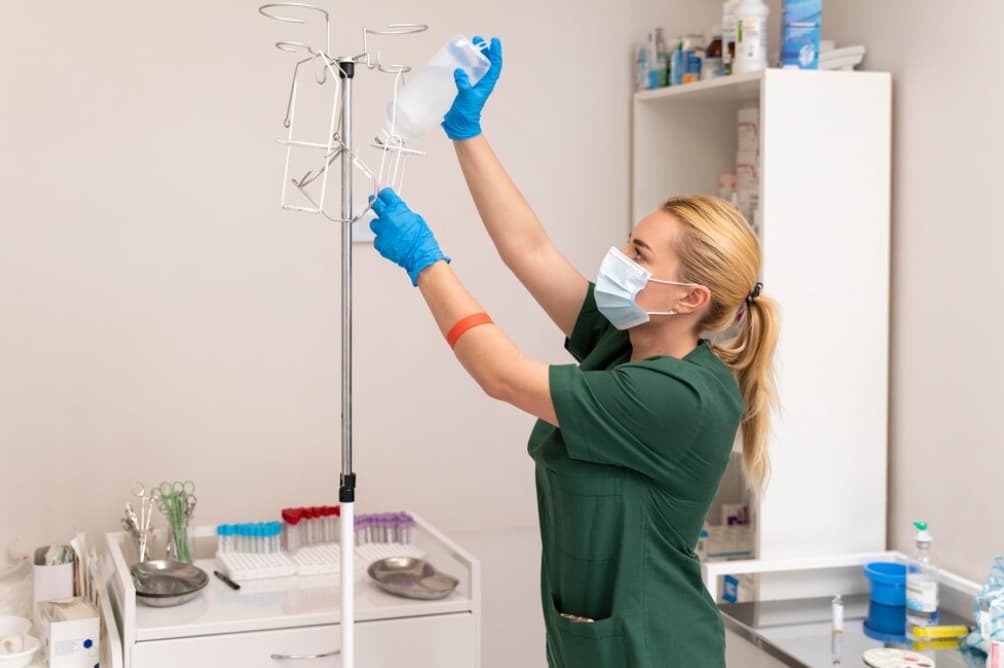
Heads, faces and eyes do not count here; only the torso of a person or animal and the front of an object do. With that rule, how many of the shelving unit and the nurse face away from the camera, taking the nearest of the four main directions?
0

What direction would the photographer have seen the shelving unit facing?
facing the viewer and to the left of the viewer

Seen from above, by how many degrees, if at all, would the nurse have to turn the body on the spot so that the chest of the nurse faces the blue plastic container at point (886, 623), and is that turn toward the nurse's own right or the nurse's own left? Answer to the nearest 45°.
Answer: approximately 135° to the nurse's own right

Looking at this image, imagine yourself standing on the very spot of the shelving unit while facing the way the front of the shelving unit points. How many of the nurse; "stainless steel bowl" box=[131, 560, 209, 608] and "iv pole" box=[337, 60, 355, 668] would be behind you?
0

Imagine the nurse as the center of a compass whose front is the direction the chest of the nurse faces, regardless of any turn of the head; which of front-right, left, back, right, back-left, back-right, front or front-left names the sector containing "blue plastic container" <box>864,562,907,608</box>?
back-right

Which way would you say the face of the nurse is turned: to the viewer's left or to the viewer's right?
to the viewer's left

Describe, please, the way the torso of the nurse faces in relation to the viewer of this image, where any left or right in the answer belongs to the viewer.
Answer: facing to the left of the viewer

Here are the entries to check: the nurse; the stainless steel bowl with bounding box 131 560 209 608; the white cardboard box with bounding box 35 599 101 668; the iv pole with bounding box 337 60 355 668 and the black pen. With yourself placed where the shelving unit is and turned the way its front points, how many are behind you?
0

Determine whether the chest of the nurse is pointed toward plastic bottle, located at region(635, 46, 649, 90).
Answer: no
